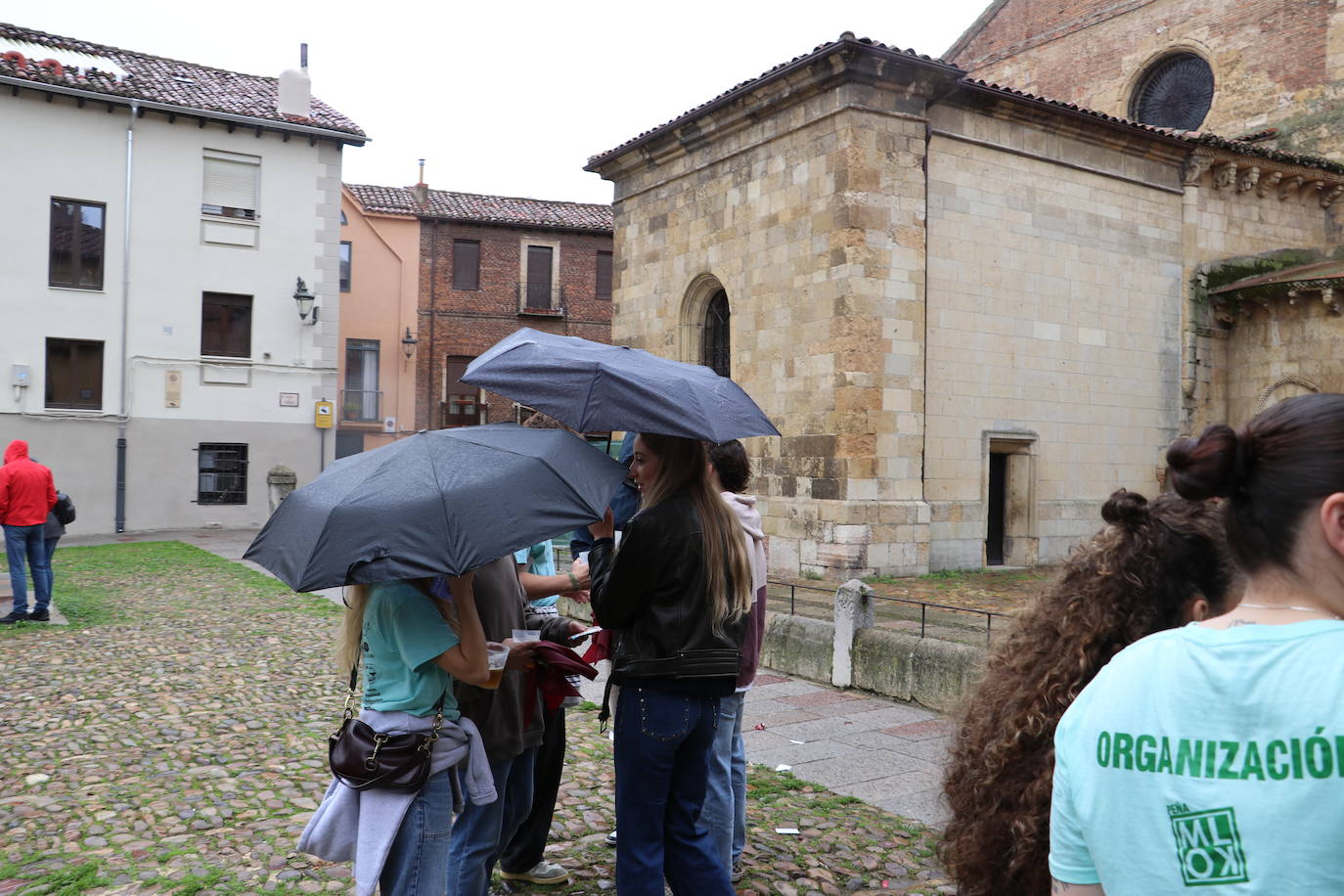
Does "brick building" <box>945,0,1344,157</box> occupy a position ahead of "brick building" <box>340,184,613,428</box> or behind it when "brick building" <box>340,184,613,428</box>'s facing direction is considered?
ahead

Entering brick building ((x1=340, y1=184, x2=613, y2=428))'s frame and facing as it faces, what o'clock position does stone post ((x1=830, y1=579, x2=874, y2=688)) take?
The stone post is roughly at 12 o'clock from the brick building.

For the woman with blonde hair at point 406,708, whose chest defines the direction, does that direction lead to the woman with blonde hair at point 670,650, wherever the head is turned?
yes

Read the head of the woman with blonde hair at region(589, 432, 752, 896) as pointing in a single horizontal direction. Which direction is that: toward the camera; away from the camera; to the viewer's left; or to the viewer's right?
to the viewer's left

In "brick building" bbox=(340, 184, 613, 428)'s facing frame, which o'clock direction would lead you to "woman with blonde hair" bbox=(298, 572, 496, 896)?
The woman with blonde hair is roughly at 12 o'clock from the brick building.

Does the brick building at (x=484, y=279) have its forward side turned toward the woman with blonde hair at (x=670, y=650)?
yes

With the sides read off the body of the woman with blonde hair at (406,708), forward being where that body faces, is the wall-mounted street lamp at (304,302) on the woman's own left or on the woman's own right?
on the woman's own left

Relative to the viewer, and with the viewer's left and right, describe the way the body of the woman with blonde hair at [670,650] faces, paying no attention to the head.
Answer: facing away from the viewer and to the left of the viewer

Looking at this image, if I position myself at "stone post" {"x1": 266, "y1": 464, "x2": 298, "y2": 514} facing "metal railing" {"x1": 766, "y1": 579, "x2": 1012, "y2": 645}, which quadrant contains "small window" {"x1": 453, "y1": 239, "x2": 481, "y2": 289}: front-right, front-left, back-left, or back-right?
back-left

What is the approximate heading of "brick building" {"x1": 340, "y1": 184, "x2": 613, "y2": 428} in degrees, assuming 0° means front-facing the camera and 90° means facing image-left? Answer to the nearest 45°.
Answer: approximately 0°
